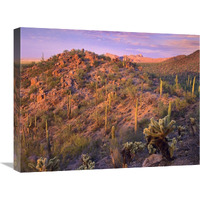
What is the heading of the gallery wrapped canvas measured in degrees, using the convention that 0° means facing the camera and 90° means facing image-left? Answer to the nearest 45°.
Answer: approximately 315°
